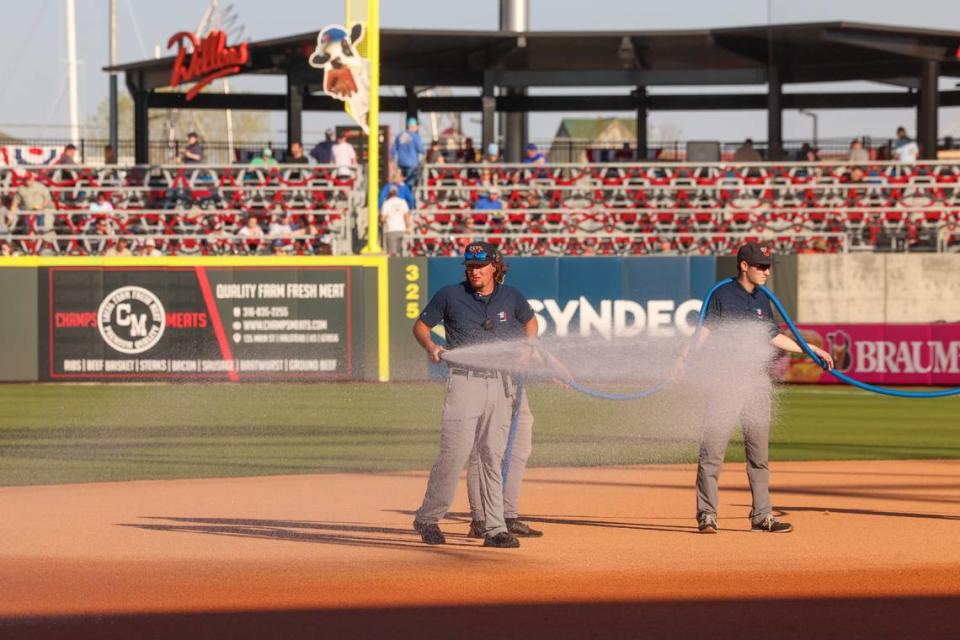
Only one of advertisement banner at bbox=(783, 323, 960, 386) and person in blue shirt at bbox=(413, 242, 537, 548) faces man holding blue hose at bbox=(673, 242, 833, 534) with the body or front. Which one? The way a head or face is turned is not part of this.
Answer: the advertisement banner

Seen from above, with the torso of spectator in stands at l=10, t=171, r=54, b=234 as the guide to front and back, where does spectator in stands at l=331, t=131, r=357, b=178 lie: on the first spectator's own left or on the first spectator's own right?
on the first spectator's own left

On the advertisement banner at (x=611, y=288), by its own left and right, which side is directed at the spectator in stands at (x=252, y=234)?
right

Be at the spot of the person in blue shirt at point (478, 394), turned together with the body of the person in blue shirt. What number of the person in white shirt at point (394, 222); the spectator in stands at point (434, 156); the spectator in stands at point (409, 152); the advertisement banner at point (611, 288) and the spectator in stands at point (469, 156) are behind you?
5

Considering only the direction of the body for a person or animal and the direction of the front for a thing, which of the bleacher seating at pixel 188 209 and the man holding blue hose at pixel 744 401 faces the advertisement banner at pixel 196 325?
the bleacher seating

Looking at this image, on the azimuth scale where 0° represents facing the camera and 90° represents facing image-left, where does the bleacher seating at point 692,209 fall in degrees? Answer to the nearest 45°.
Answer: approximately 0°

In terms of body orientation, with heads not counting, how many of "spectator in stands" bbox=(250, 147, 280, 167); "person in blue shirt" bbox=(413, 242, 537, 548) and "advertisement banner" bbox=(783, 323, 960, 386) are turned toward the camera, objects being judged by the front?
3

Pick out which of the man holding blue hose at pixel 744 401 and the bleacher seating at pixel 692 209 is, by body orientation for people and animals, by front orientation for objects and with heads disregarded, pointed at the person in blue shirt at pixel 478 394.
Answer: the bleacher seating

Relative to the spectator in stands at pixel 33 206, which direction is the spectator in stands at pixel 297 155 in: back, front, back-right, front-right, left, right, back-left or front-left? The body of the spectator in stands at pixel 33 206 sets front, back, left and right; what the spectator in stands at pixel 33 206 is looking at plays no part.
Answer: left

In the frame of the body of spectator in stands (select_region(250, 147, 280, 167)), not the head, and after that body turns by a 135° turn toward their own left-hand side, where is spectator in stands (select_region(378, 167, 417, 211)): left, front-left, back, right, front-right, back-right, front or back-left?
right
